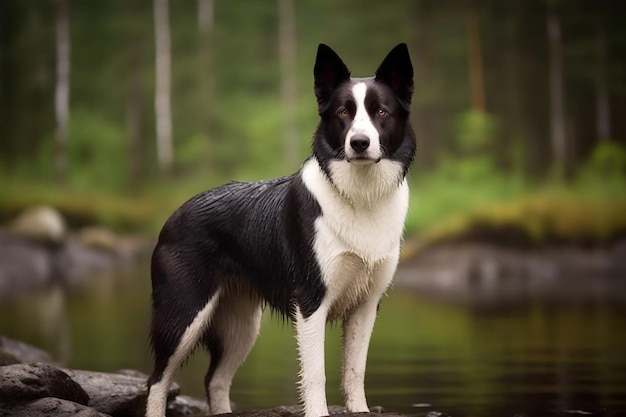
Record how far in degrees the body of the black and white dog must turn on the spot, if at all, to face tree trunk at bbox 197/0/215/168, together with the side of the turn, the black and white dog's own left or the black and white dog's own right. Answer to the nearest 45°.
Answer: approximately 135° to the black and white dog's own left

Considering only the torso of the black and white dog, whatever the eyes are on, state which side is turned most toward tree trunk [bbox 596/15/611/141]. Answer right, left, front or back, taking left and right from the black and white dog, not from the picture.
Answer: left

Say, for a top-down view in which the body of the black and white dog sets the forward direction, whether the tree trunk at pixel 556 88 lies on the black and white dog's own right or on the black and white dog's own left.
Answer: on the black and white dog's own left

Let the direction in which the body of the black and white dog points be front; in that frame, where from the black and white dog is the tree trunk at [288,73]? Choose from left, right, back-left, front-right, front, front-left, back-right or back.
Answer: back-left

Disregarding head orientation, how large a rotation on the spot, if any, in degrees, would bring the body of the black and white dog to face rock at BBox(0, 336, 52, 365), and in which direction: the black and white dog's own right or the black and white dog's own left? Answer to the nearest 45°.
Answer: approximately 180°

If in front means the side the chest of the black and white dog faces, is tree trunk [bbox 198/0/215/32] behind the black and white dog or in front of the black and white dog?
behind

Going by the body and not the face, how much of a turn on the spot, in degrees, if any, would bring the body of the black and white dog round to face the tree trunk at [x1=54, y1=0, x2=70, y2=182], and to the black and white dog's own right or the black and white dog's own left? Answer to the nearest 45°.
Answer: approximately 135° to the black and white dog's own left

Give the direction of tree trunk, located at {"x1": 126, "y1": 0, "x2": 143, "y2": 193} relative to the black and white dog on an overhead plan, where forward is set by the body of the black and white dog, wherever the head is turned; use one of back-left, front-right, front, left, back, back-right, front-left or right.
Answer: back-left

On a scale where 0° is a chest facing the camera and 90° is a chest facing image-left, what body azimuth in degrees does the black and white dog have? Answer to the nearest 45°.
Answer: approximately 315°
